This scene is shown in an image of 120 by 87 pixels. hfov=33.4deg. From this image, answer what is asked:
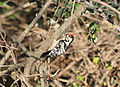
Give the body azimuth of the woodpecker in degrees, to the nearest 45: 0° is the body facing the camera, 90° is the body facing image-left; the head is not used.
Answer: approximately 270°
